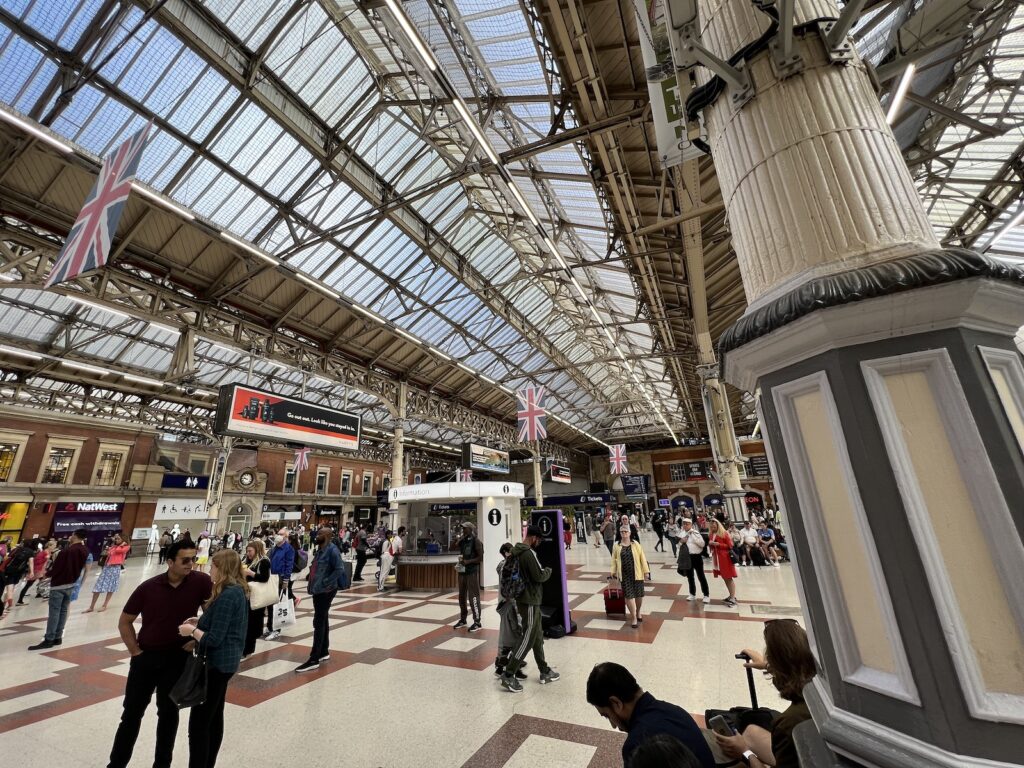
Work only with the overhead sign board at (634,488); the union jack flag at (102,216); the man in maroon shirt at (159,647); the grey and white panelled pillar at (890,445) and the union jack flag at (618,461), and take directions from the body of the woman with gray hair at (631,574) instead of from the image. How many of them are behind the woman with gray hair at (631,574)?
2

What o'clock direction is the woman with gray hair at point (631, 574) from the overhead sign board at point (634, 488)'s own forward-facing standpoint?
The woman with gray hair is roughly at 12 o'clock from the overhead sign board.

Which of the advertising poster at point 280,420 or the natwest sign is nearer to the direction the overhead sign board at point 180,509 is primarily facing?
the advertising poster

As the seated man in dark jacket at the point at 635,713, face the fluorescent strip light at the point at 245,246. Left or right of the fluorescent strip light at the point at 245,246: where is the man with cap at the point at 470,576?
right

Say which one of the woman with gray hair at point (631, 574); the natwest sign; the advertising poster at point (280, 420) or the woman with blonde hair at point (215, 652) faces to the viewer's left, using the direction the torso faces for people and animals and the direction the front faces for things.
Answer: the woman with blonde hair at point (215, 652)

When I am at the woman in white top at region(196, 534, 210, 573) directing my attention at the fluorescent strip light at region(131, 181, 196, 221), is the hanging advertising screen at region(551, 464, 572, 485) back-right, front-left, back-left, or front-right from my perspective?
back-left

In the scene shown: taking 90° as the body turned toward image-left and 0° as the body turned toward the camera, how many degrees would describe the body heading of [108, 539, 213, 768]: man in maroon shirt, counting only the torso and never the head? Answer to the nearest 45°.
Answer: approximately 315°

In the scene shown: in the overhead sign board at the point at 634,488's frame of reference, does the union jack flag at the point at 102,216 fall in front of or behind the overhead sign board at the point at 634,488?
in front

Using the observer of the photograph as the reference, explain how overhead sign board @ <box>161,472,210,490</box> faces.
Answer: facing the viewer

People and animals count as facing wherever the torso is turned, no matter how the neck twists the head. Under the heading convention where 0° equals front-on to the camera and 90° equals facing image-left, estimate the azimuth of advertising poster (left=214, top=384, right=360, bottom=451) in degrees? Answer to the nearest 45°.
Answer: approximately 315°

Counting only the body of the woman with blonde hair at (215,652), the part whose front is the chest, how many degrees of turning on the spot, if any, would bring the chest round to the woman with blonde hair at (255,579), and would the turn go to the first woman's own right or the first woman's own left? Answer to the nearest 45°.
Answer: approximately 90° to the first woman's own right

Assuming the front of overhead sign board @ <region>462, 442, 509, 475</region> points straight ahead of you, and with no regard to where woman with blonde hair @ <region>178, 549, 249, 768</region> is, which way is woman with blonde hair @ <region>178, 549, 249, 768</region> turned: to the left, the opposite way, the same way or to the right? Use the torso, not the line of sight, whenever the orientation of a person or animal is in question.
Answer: to the right

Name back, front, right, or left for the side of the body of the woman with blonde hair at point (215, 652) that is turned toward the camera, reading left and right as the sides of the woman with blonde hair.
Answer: left

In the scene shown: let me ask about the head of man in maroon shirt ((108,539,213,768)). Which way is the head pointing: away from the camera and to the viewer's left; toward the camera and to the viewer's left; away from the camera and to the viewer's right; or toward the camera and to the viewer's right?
toward the camera and to the viewer's right

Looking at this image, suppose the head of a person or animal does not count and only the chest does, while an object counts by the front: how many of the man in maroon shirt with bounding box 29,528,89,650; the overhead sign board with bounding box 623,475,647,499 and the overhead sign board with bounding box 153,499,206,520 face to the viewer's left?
1

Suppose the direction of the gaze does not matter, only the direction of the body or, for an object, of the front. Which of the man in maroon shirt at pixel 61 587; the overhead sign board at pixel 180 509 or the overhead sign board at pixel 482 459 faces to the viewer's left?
the man in maroon shirt
